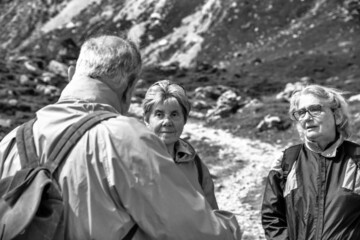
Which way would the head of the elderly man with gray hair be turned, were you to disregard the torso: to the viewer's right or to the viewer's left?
to the viewer's right

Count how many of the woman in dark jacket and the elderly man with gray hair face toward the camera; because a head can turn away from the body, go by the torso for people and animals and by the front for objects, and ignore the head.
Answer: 1

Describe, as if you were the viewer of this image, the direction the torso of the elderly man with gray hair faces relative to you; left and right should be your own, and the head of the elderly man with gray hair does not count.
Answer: facing away from the viewer and to the right of the viewer

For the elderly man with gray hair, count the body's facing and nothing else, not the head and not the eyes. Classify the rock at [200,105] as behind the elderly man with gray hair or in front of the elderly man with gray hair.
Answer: in front

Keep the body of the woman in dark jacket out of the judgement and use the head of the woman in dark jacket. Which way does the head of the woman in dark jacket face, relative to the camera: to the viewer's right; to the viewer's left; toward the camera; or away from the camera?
toward the camera

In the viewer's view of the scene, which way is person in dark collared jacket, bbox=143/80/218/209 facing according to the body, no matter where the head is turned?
toward the camera

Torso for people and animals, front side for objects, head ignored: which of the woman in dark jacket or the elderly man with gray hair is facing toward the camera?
the woman in dark jacket

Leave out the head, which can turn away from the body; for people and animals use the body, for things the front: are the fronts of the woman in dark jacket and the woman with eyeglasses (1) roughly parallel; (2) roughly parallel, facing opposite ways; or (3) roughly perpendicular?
roughly parallel

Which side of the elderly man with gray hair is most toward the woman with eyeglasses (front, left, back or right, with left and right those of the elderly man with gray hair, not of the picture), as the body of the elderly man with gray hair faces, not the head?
front

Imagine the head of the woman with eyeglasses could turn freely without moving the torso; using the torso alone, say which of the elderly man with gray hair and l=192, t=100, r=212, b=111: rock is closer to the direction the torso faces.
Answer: the elderly man with gray hair

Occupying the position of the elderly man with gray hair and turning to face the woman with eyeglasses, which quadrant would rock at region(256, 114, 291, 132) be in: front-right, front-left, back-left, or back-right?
front-left

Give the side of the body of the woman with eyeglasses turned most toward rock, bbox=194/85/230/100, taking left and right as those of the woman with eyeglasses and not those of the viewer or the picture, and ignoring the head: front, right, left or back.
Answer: back

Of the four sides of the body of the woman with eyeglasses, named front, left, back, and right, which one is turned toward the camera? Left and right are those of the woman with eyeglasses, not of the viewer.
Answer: front

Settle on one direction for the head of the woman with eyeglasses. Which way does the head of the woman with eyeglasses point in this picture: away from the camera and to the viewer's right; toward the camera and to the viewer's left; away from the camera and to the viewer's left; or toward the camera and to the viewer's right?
toward the camera and to the viewer's left
